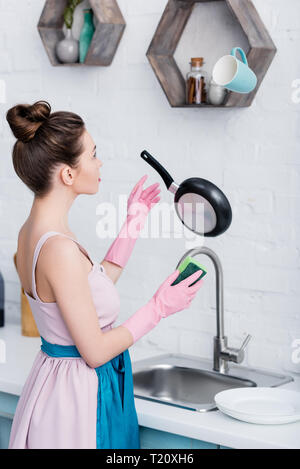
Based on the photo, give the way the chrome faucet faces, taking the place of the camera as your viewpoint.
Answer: facing the viewer and to the left of the viewer

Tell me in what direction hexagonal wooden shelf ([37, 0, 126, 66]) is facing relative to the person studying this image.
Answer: facing the viewer

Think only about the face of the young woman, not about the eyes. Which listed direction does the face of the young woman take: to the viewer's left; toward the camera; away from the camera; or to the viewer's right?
to the viewer's right

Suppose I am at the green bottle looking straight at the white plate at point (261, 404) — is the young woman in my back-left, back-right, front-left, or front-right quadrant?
front-right

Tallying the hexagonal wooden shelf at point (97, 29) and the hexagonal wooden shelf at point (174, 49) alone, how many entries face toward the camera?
2

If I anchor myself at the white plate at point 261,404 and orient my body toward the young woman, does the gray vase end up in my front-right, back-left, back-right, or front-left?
front-right

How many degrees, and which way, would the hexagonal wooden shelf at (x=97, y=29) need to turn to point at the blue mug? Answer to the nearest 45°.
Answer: approximately 45° to its left
